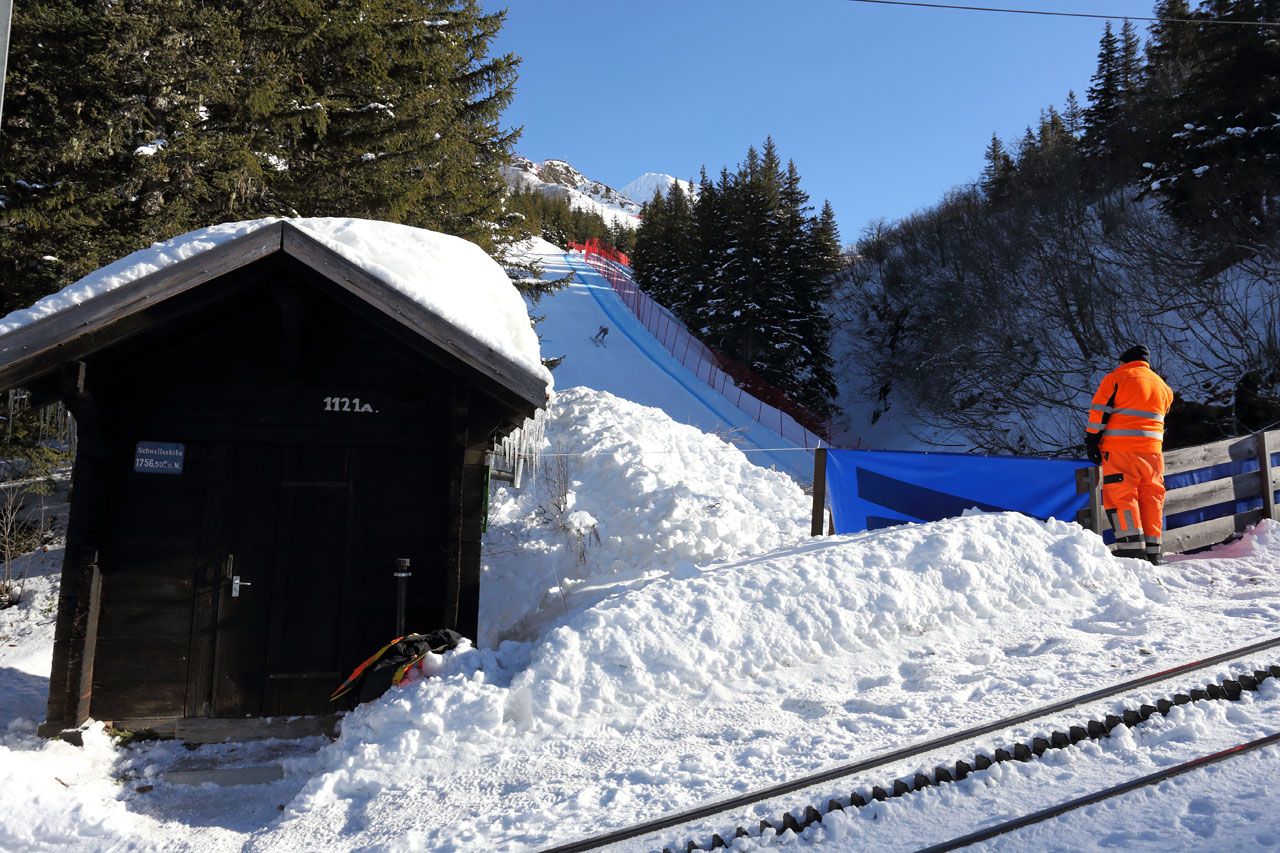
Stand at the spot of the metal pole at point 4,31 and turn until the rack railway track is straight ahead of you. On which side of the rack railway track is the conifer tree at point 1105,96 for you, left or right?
left

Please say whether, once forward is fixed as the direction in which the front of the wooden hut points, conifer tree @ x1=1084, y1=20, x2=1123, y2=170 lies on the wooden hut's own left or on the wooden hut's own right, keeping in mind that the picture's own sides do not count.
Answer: on the wooden hut's own left

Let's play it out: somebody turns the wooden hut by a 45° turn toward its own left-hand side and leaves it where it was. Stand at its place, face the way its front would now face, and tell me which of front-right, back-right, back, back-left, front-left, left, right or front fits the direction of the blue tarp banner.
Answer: front-left

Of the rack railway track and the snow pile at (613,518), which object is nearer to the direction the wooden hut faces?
the rack railway track

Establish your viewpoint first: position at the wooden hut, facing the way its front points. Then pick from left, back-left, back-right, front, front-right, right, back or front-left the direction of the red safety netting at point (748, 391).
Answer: back-left

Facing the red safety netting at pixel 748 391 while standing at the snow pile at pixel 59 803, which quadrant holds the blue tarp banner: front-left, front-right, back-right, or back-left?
front-right

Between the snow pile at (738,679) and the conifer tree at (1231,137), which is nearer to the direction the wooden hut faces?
the snow pile

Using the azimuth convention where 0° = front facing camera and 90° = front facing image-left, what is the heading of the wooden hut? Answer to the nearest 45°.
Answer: approximately 0°

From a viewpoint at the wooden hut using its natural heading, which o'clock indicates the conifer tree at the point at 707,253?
The conifer tree is roughly at 7 o'clock from the wooden hut.

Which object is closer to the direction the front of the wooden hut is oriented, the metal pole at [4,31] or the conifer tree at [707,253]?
the metal pole

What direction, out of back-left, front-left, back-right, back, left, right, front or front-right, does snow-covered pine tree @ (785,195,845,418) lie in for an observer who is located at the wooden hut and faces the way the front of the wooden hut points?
back-left

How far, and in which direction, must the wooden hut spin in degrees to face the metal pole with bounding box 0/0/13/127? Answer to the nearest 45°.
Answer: approximately 45° to its right

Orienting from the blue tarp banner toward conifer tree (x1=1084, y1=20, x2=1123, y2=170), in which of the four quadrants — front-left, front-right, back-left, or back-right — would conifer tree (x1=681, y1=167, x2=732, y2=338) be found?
front-left

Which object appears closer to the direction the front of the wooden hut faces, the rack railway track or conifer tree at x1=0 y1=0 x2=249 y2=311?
the rack railway track
